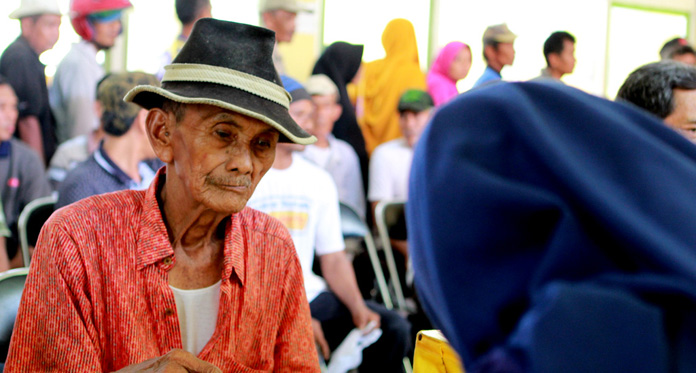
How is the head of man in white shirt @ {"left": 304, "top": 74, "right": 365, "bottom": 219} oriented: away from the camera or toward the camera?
toward the camera

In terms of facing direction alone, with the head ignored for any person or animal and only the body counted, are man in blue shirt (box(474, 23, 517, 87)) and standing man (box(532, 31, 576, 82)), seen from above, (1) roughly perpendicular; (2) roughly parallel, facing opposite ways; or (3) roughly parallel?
roughly parallel

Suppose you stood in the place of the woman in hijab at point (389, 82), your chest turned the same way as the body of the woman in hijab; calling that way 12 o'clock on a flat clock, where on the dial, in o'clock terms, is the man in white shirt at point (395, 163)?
The man in white shirt is roughly at 6 o'clock from the woman in hijab.

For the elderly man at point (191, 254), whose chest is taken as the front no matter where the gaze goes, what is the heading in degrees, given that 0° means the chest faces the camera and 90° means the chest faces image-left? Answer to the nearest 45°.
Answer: approximately 315°

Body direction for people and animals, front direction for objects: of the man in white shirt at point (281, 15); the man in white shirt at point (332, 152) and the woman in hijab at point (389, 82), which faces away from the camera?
the woman in hijab

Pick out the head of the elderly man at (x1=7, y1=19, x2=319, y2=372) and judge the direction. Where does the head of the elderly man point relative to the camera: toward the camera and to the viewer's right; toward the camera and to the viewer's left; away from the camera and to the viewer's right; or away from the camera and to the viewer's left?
toward the camera and to the viewer's right

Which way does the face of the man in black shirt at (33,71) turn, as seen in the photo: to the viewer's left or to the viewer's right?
to the viewer's right
